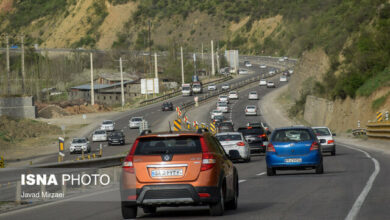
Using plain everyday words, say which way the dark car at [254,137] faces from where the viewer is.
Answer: facing away from the viewer

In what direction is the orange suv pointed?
away from the camera

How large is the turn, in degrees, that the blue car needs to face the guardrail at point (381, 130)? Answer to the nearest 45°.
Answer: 0° — it already faces it

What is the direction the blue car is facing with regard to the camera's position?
facing away from the viewer

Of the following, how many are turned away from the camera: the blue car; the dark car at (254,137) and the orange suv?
3

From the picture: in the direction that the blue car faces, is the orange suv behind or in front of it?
behind

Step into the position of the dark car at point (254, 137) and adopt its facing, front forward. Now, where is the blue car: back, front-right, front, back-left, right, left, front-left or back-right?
back

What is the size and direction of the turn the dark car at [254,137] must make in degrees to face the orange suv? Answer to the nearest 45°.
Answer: approximately 180°

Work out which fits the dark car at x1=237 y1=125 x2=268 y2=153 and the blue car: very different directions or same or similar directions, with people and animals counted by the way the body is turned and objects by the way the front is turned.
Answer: same or similar directions

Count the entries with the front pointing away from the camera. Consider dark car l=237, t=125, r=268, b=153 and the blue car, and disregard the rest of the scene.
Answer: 2

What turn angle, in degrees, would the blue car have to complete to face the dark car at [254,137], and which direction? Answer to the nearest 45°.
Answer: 0° — it already faces it
